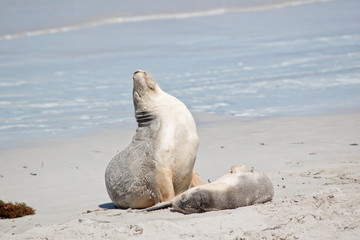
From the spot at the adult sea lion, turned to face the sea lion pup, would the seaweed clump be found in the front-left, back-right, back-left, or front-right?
back-right

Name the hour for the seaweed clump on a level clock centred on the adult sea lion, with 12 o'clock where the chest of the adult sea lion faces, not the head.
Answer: The seaweed clump is roughly at 5 o'clock from the adult sea lion.

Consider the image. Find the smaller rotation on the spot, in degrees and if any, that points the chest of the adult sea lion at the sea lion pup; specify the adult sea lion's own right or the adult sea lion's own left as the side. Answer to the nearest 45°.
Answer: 0° — it already faces it

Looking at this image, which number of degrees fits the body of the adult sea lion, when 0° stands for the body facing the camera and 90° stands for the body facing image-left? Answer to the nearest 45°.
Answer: approximately 315°

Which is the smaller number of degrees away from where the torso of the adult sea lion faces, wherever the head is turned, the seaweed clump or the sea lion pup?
the sea lion pup
